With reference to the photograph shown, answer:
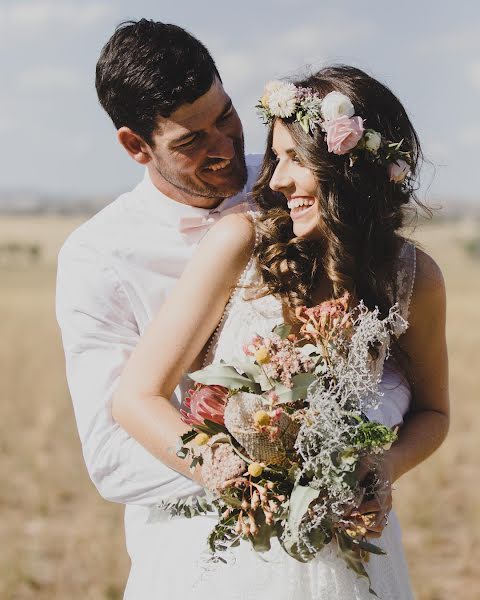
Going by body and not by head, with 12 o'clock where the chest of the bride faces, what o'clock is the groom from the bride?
The groom is roughly at 4 o'clock from the bride.

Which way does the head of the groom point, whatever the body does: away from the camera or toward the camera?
toward the camera

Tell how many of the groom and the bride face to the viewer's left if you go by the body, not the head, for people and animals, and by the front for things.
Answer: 0

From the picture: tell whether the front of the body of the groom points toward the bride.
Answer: yes

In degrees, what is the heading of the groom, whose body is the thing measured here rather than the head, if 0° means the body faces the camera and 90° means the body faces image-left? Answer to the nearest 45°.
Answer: approximately 315°

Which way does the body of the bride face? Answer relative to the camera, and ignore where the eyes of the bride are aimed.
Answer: toward the camera

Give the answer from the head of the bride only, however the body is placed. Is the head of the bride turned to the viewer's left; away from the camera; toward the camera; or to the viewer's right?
to the viewer's left
